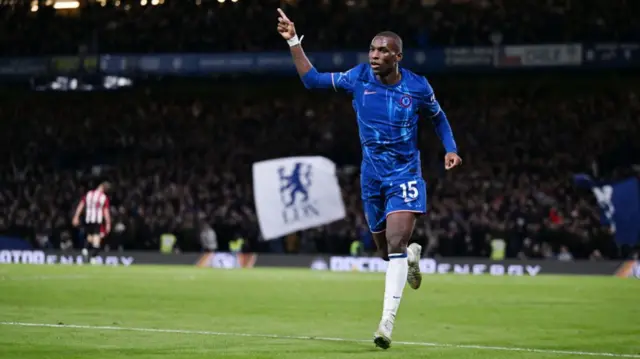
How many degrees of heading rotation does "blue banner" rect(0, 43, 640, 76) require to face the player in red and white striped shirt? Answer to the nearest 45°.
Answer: approximately 45° to its right

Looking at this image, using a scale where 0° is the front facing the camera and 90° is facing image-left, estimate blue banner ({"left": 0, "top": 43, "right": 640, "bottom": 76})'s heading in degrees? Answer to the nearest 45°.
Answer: approximately 0°
